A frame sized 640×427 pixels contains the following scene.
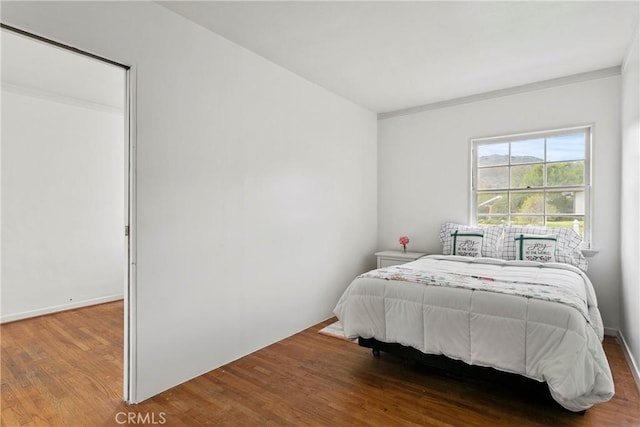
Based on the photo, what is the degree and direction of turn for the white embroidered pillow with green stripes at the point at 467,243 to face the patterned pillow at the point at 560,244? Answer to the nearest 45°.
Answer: approximately 90° to its left

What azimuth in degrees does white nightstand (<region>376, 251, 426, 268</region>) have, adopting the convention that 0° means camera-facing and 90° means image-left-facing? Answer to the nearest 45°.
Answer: approximately 45°

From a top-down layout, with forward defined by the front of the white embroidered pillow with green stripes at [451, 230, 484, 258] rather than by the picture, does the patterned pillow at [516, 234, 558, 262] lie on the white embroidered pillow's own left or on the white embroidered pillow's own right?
on the white embroidered pillow's own left

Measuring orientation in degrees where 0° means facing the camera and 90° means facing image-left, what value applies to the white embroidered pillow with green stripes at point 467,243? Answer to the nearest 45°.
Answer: approximately 0°

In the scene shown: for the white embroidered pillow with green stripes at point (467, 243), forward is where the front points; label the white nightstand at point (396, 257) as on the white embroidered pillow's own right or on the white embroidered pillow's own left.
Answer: on the white embroidered pillow's own right

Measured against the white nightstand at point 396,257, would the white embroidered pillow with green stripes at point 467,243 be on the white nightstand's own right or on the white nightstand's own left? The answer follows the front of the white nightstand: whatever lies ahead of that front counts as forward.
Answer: on the white nightstand's own left

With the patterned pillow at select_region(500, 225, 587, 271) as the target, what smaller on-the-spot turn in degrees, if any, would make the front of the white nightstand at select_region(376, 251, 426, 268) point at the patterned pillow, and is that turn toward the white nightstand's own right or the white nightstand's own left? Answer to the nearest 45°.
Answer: approximately 135° to the white nightstand's own left
